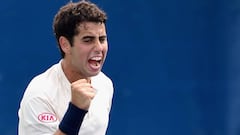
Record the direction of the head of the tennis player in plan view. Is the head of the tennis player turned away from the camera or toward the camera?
toward the camera
